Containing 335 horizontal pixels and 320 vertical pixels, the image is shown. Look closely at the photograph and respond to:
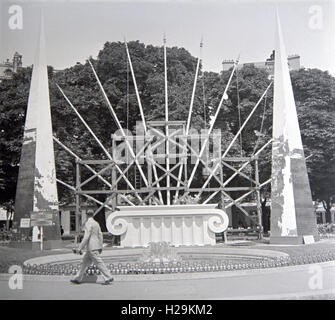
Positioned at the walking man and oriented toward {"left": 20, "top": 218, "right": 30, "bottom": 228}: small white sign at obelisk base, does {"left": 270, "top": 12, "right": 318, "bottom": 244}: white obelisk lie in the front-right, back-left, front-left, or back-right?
front-right

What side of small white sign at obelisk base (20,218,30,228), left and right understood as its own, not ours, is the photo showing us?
front

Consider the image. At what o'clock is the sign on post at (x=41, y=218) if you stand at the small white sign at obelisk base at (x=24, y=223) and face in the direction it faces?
the sign on post at (x=41, y=218) is roughly at 10 o'clock from the small white sign at obelisk base at (x=24, y=223).

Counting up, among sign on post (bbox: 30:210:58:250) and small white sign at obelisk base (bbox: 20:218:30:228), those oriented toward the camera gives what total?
2

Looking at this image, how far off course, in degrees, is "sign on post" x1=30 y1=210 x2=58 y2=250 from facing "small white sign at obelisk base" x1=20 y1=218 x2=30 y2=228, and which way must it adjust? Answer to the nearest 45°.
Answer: approximately 135° to its right

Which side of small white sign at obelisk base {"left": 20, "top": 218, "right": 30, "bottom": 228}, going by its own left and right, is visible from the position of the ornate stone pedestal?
left

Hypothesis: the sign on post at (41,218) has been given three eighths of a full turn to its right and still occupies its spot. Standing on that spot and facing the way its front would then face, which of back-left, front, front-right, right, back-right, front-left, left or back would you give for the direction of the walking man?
back-left

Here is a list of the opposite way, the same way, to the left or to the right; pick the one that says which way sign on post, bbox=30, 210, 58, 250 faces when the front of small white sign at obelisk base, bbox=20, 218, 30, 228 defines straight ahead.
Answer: the same way

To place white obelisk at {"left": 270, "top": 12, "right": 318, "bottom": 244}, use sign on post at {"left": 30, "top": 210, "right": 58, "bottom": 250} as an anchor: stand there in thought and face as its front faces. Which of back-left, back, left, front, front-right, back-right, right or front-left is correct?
left

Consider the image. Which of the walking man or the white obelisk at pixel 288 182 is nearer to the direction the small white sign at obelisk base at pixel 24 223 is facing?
the walking man

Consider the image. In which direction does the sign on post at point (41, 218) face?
toward the camera
